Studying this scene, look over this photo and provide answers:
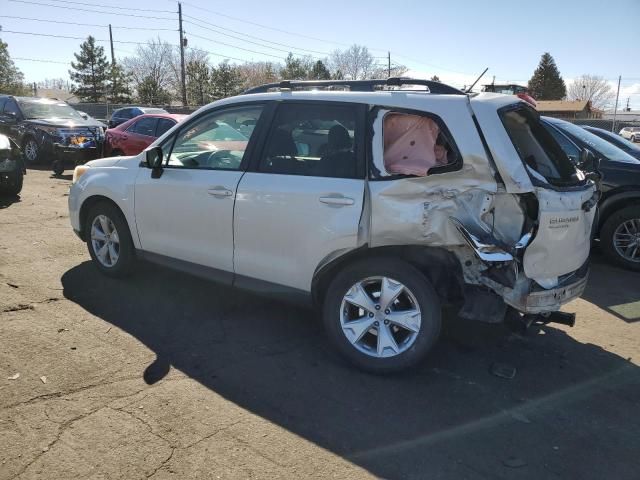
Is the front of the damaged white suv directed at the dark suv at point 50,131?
yes

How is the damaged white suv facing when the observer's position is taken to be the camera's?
facing away from the viewer and to the left of the viewer

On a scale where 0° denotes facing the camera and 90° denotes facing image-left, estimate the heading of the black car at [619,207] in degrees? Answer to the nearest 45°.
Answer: approximately 315°

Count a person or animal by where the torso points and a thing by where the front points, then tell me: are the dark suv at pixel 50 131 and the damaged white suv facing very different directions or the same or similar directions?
very different directions

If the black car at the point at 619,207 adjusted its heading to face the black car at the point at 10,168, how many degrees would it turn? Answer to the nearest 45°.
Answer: approximately 135° to its right

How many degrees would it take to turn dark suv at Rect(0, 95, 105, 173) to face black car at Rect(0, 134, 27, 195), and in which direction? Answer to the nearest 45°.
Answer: approximately 45° to its right
